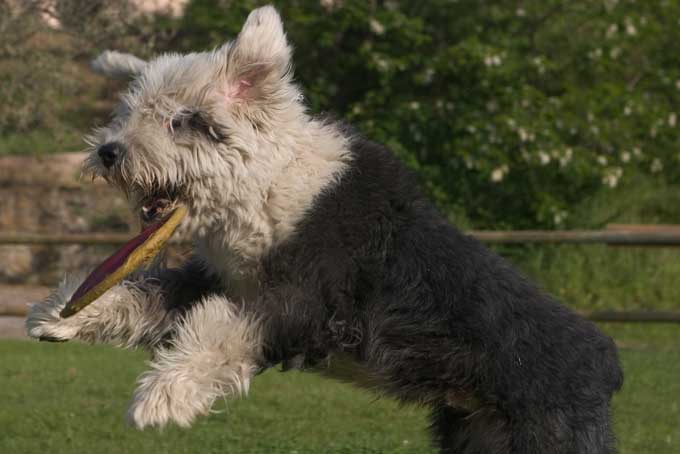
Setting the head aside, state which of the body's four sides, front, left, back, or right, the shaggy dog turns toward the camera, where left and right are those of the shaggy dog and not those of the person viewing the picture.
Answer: left

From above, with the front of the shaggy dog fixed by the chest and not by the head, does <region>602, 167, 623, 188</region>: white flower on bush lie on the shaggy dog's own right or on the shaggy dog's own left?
on the shaggy dog's own right
